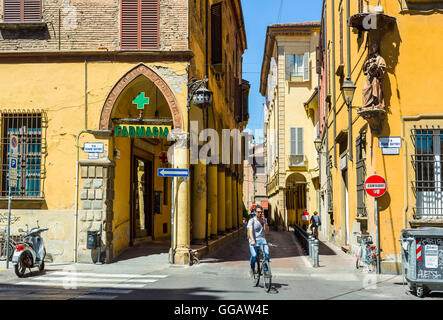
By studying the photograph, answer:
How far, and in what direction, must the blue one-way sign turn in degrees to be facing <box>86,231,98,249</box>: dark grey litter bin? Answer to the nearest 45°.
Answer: approximately 90° to its right

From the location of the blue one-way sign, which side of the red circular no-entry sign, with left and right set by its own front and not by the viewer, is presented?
right

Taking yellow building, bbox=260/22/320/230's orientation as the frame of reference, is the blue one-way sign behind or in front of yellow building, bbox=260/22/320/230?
in front

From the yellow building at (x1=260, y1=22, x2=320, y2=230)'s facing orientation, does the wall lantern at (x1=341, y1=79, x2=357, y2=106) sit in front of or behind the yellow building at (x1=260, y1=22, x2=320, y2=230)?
in front

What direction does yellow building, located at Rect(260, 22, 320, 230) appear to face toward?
toward the camera

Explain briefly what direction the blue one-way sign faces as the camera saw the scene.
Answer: facing the viewer

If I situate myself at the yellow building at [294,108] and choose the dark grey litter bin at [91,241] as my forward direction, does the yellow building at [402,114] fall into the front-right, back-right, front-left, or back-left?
front-left

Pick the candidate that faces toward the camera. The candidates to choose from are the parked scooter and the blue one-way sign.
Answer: the blue one-way sign

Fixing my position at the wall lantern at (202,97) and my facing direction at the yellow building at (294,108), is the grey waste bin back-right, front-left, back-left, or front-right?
back-right

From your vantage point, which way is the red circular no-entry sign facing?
toward the camera

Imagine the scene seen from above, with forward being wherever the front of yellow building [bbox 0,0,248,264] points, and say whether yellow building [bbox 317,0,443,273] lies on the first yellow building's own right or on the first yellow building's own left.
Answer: on the first yellow building's own left
